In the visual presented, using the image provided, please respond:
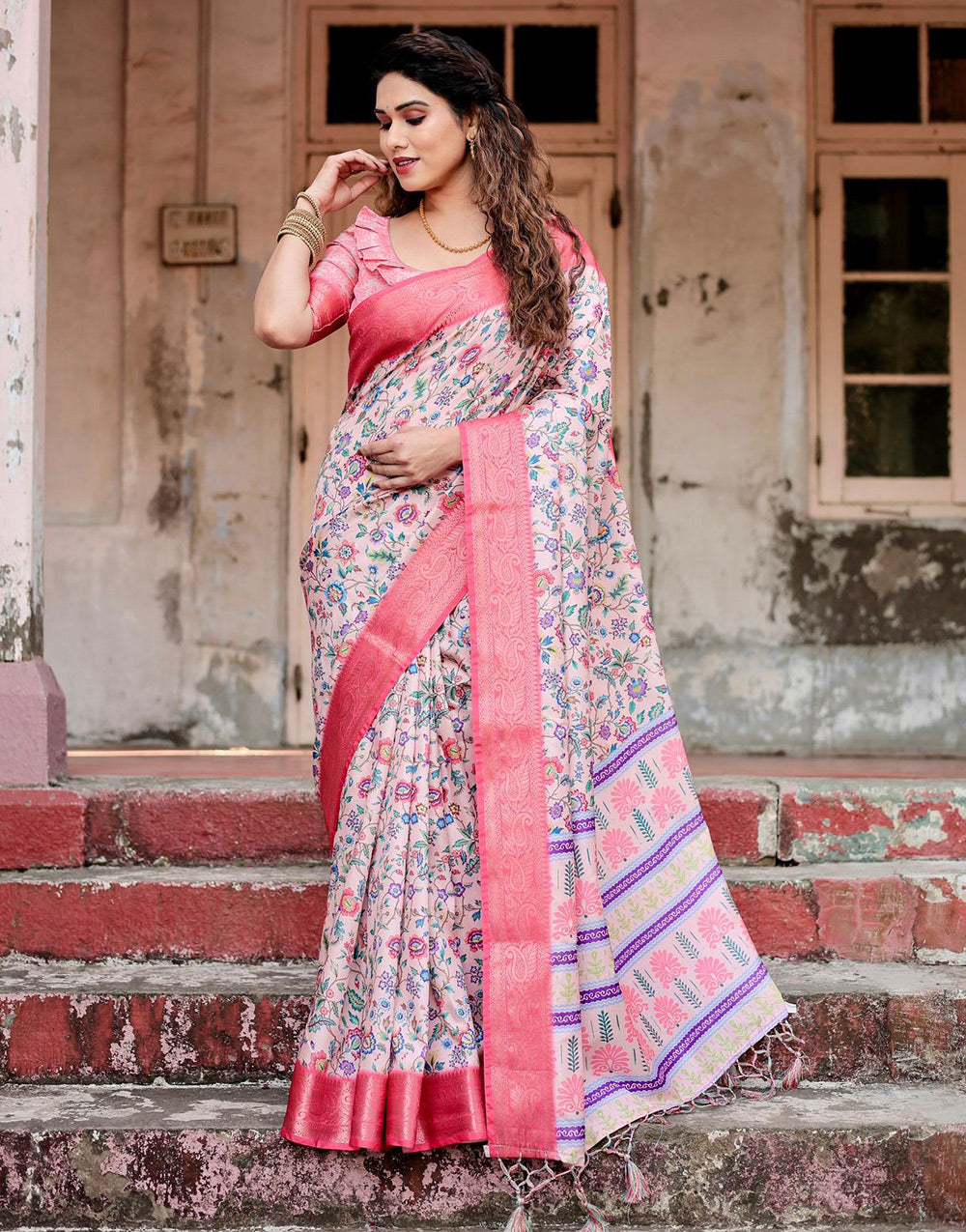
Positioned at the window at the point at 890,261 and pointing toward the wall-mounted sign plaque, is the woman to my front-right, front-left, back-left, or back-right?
front-left

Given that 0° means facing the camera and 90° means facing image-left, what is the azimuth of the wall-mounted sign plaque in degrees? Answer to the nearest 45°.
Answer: approximately 0°

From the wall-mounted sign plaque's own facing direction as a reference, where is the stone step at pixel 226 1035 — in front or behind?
in front

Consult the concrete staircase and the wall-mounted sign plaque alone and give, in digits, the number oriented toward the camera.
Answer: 2

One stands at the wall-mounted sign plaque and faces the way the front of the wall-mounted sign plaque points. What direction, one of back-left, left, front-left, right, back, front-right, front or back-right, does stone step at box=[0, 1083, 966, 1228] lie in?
front

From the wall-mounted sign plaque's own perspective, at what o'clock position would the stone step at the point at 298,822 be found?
The stone step is roughly at 12 o'clock from the wall-mounted sign plaque.

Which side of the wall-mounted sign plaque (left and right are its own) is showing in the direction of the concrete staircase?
front

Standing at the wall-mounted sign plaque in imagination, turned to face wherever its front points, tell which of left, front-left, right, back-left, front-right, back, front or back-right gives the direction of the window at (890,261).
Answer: left

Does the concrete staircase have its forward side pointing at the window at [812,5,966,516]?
no

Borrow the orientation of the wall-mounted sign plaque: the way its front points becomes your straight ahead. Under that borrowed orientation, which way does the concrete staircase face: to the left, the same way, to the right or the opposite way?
the same way

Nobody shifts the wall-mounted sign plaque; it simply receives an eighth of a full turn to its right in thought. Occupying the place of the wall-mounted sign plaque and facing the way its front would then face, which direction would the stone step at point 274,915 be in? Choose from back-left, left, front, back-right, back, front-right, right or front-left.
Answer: front-left

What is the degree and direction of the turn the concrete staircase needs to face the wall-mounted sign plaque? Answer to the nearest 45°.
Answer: approximately 180°

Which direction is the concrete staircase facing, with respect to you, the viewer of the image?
facing the viewer

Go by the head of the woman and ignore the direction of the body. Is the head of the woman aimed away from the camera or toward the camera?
toward the camera
